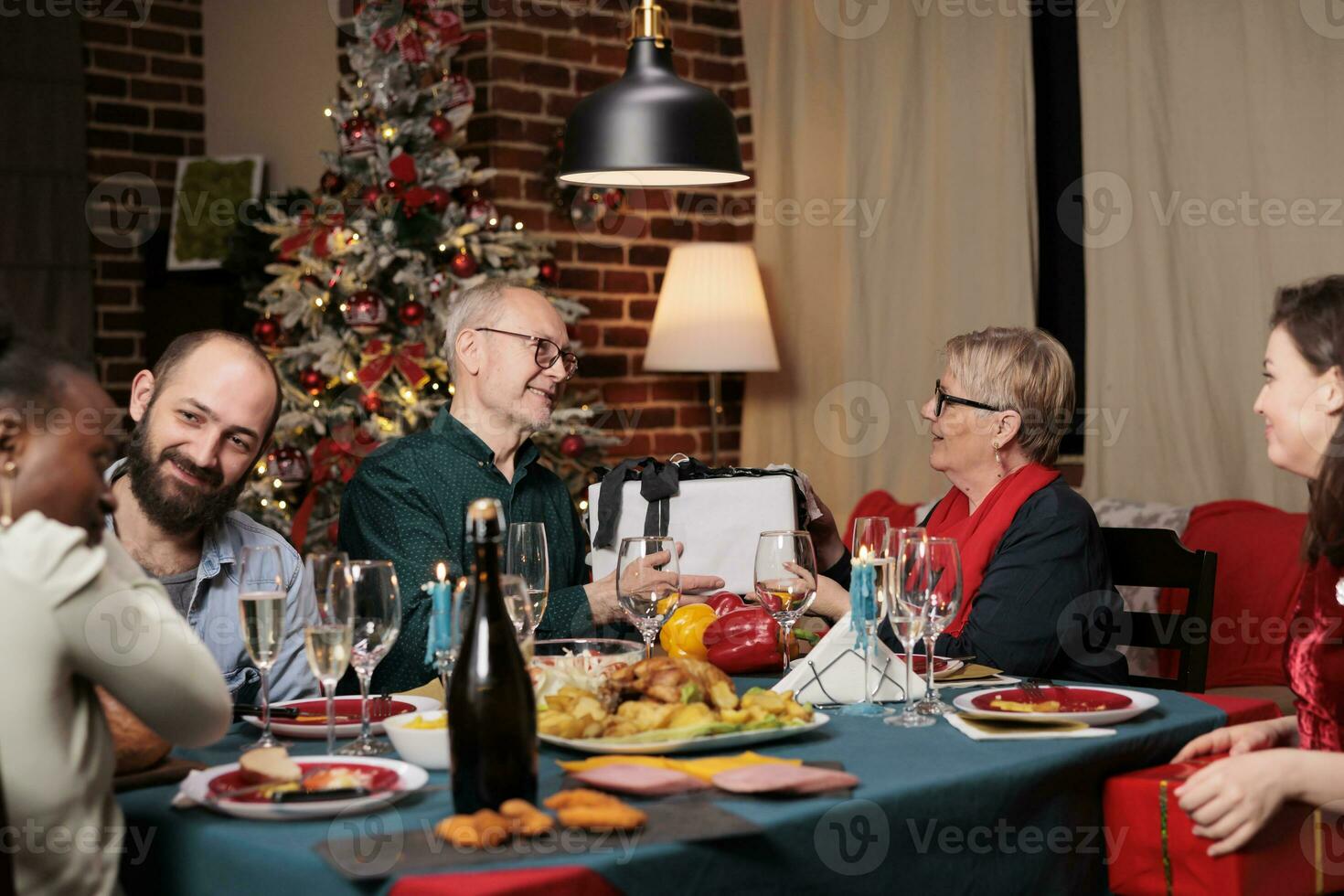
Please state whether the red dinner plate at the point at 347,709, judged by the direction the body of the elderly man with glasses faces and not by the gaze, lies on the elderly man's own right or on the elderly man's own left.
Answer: on the elderly man's own right

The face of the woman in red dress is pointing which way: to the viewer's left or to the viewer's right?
to the viewer's left

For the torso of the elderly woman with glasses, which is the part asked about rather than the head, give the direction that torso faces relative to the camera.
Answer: to the viewer's left

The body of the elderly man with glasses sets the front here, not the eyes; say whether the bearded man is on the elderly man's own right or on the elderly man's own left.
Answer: on the elderly man's own right

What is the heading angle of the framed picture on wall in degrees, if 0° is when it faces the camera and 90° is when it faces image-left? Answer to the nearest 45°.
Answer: approximately 0°

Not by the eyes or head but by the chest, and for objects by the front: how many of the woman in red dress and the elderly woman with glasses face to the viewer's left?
2

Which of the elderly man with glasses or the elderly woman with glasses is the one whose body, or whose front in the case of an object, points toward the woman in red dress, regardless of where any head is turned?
the elderly man with glasses

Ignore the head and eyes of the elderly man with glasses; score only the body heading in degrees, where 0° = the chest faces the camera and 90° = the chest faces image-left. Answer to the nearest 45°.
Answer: approximately 315°

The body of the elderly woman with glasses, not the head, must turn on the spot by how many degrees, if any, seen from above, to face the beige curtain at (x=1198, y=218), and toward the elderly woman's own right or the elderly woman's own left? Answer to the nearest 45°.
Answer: approximately 90° to the elderly woman's own right

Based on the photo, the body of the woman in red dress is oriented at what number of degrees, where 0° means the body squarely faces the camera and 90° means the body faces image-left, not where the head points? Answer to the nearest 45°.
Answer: approximately 90°

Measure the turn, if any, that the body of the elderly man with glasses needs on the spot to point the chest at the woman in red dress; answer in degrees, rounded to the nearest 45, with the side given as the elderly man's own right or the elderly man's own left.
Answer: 0° — they already face them

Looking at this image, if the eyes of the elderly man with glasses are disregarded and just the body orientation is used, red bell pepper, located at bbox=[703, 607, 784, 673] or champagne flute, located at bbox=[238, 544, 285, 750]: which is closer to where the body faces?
the red bell pepper
